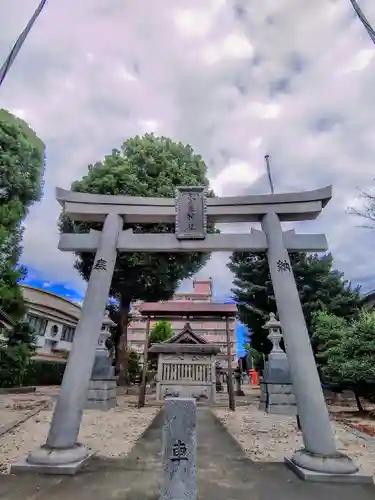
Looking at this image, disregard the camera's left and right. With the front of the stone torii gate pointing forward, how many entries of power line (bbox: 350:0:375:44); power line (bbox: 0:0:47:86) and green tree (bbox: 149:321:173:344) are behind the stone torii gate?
1

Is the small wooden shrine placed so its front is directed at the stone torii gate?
yes

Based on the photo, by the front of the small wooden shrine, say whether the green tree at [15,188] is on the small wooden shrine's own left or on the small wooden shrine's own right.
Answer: on the small wooden shrine's own right

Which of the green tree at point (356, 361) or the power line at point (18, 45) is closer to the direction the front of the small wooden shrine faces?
the power line

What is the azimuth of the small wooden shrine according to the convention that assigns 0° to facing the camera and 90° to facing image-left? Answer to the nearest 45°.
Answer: approximately 0°

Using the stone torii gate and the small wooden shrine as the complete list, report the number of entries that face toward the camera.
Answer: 2

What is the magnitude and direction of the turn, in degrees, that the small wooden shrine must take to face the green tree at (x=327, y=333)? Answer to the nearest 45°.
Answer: approximately 90° to its left

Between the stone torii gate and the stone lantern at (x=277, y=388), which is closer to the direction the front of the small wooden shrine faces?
the stone torii gate

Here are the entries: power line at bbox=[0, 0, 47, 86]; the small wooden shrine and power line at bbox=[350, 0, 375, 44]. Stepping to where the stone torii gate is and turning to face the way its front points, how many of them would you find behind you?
1
